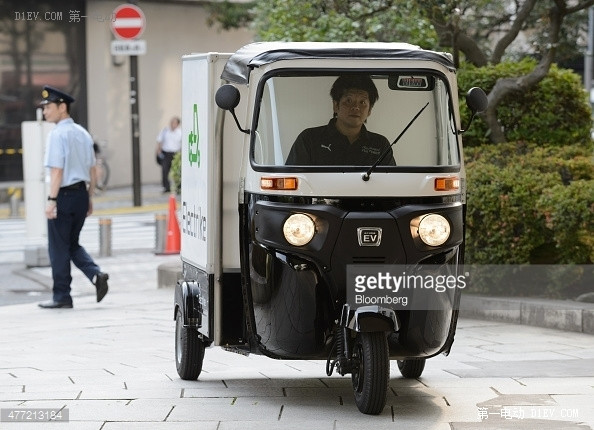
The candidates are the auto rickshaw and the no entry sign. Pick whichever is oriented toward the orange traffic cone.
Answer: the no entry sign

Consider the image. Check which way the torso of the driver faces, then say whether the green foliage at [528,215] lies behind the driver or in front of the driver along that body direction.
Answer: behind

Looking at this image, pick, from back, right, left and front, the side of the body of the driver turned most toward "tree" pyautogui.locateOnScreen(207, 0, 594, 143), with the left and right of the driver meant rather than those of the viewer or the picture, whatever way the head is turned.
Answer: back

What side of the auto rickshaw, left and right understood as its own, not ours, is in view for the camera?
front

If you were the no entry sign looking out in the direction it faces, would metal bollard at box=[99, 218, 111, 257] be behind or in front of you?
in front

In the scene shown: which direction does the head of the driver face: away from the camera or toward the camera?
toward the camera

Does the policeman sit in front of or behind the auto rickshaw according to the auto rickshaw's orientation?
behind

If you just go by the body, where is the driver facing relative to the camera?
toward the camera

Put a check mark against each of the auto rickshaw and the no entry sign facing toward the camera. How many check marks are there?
2

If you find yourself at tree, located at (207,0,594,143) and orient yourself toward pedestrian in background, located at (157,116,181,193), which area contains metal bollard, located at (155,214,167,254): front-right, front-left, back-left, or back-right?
front-left

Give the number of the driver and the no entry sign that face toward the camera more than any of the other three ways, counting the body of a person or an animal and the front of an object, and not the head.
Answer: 2

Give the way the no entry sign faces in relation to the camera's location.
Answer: facing the viewer

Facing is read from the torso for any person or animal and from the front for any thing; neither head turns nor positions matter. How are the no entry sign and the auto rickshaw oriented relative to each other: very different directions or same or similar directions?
same or similar directions
